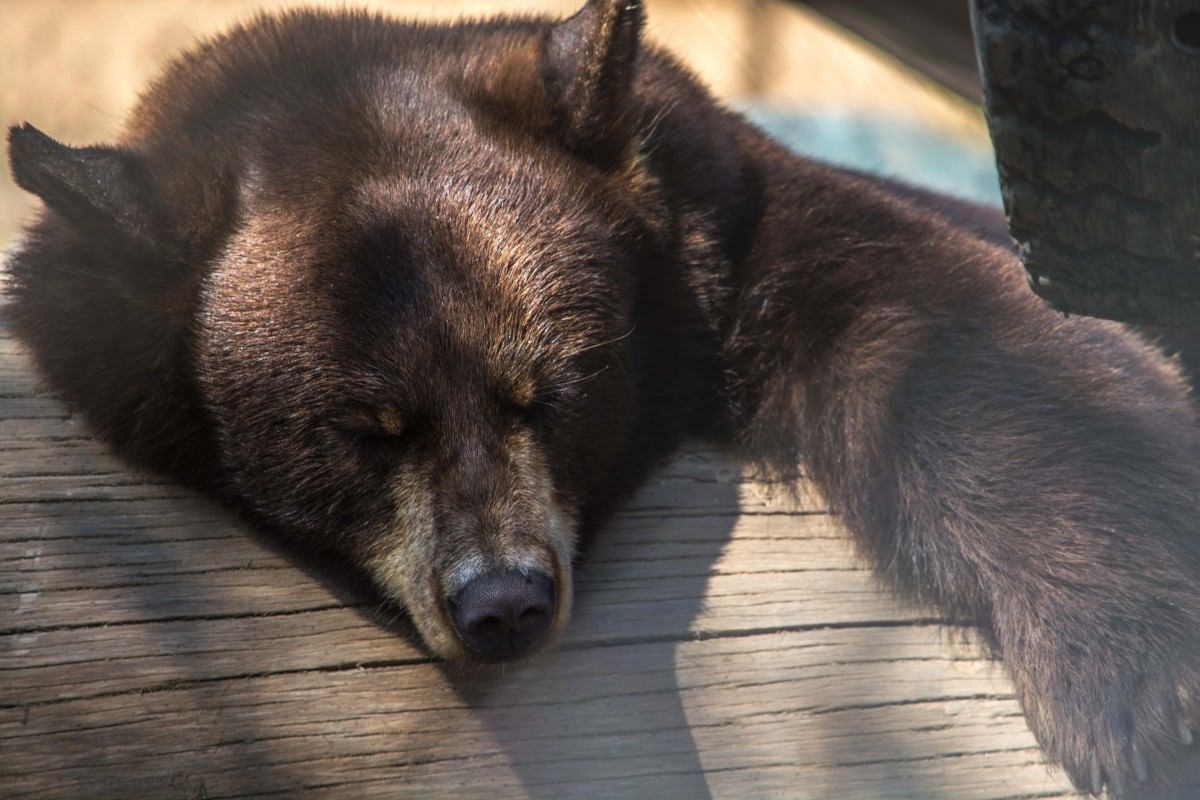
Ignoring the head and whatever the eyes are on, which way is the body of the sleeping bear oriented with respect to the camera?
toward the camera
